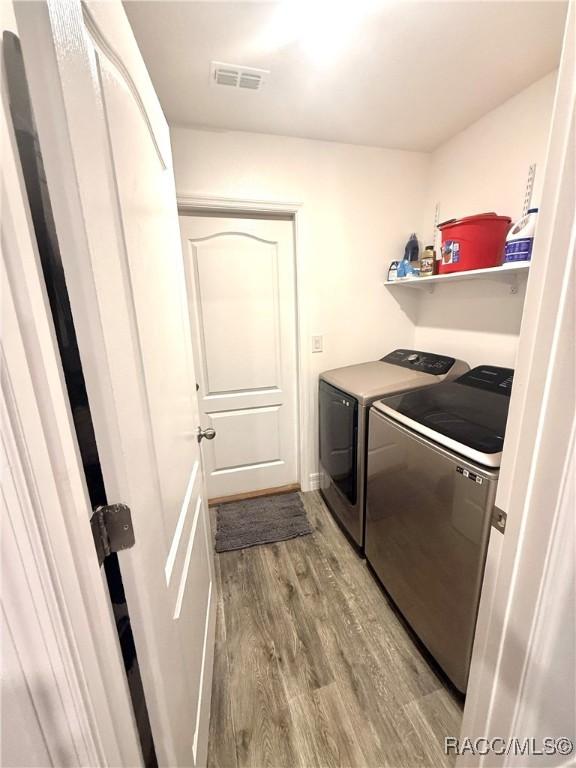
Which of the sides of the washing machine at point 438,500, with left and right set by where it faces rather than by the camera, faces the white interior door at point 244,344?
right

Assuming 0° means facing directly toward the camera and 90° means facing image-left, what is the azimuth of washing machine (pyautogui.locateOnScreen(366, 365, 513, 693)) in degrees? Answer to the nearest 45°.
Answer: approximately 45°

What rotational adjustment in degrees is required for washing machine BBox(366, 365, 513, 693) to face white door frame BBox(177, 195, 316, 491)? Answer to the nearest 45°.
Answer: approximately 90° to its right

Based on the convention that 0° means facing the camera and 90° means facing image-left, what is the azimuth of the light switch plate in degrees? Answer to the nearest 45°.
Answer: approximately 0°

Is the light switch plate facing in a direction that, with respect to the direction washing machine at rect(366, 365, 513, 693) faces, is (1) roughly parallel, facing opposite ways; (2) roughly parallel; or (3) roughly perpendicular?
roughly perpendicular

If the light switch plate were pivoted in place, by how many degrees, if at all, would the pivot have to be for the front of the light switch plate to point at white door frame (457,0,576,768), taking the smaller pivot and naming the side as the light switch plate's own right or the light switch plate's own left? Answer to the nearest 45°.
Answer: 0° — it already faces it

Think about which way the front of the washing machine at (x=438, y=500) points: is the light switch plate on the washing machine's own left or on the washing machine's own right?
on the washing machine's own right

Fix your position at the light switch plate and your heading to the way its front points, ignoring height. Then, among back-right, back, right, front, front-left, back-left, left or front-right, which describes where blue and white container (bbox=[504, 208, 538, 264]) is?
front-left

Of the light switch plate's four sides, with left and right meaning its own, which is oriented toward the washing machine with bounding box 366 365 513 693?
front

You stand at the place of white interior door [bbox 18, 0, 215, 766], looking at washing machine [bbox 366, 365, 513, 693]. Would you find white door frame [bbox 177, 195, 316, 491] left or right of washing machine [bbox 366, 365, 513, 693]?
left
